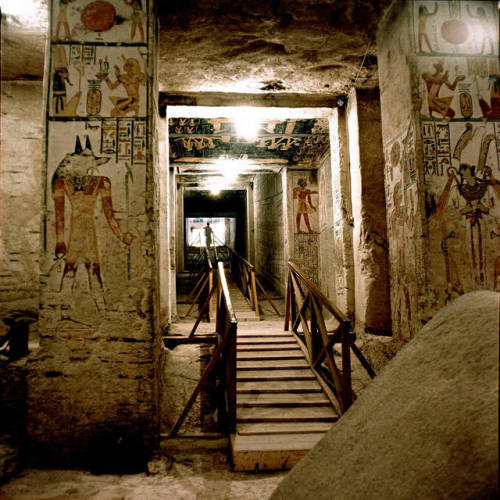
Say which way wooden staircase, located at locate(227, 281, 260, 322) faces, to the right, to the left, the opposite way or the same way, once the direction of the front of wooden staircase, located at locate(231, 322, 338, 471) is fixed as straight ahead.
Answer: the same way
